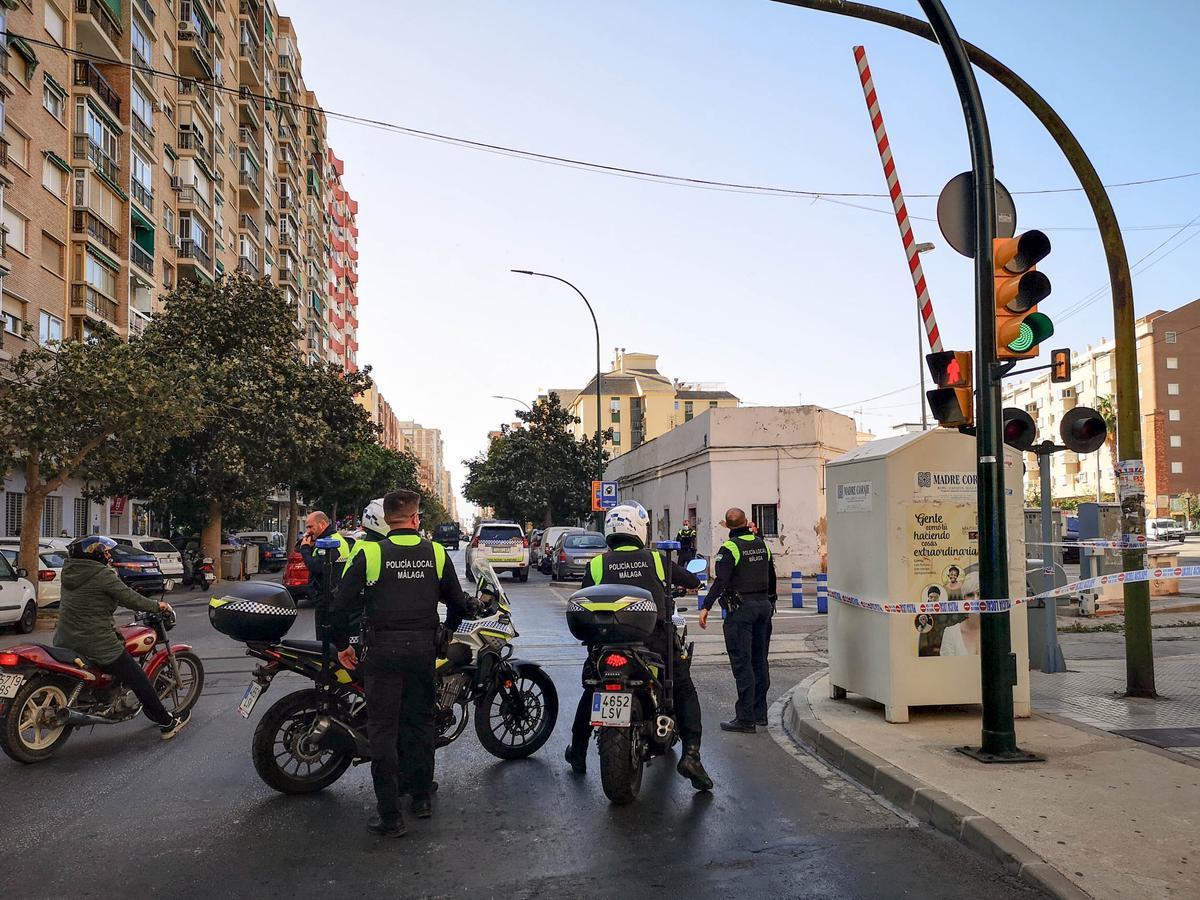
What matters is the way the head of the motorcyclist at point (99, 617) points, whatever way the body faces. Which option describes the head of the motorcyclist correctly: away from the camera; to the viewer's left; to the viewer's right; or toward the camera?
to the viewer's right

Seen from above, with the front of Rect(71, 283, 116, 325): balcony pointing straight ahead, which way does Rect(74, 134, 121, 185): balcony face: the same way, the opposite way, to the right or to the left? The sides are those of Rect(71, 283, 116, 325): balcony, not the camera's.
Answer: the same way

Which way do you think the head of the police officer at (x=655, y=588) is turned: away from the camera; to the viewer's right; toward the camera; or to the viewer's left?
away from the camera

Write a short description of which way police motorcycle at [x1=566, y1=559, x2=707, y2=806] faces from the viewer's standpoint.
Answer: facing away from the viewer

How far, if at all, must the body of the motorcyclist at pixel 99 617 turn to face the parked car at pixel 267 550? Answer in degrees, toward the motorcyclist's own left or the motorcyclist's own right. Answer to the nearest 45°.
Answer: approximately 45° to the motorcyclist's own left

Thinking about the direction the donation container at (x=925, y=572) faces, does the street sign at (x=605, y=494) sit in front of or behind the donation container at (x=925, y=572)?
behind

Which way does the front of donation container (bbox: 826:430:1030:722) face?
toward the camera

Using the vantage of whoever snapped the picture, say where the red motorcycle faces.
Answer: facing away from the viewer and to the right of the viewer

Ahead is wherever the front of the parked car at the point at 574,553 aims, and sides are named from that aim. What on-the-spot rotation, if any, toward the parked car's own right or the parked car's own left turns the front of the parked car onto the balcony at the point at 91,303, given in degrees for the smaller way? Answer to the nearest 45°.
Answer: approximately 90° to the parked car's own left

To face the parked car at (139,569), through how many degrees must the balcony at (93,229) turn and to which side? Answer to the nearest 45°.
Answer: approximately 45° to its right

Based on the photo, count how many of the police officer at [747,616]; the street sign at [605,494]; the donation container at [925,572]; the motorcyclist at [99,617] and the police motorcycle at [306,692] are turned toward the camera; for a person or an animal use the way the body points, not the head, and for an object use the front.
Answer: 2

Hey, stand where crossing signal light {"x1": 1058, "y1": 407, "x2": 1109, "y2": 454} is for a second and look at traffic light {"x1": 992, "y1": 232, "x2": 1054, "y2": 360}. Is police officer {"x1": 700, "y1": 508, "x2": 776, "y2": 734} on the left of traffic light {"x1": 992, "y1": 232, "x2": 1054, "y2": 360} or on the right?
right

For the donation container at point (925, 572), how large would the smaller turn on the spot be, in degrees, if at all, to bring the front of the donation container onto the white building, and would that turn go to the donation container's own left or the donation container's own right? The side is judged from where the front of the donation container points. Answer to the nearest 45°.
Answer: approximately 180°

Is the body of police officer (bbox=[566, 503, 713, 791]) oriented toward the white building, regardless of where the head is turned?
yes

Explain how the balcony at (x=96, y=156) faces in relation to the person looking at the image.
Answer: facing the viewer and to the right of the viewer

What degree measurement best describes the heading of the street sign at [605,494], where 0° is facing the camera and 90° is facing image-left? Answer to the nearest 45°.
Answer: approximately 0°

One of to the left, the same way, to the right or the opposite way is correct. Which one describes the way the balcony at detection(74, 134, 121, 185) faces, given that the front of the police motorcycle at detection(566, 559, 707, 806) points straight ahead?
to the right

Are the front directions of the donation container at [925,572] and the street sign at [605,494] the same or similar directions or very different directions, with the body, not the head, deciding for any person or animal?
same or similar directions
